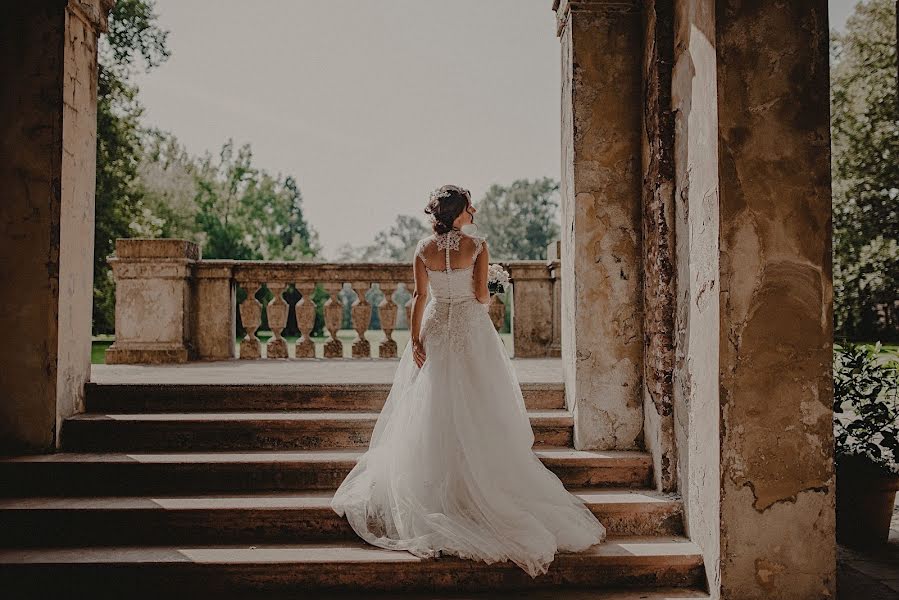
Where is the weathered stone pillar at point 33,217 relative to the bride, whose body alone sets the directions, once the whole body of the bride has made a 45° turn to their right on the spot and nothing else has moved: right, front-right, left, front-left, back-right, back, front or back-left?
back-left

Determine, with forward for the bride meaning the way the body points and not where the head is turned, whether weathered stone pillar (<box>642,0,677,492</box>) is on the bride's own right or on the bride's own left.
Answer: on the bride's own right

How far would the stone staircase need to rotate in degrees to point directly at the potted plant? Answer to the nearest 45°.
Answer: approximately 90° to its left

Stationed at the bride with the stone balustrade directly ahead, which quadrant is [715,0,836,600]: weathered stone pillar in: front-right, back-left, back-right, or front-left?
back-right

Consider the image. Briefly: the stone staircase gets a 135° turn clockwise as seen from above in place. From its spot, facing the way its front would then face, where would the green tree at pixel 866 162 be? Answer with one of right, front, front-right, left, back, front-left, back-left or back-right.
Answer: right

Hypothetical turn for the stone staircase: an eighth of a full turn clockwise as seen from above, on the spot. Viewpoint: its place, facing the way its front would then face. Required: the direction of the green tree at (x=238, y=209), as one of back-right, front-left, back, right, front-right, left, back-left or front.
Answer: back-right

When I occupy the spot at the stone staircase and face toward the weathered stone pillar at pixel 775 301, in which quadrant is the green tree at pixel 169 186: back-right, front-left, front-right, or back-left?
back-left

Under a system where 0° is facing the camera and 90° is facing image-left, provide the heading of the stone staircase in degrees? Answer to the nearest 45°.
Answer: approximately 0°

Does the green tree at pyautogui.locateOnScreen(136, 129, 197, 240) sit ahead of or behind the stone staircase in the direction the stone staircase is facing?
behind

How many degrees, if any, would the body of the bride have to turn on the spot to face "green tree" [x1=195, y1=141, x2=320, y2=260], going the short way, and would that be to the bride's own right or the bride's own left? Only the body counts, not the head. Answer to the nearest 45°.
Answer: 0° — they already face it

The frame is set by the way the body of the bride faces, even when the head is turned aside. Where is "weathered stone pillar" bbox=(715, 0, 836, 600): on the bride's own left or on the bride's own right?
on the bride's own right

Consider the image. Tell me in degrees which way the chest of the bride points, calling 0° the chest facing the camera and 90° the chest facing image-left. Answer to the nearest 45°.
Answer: approximately 180°
